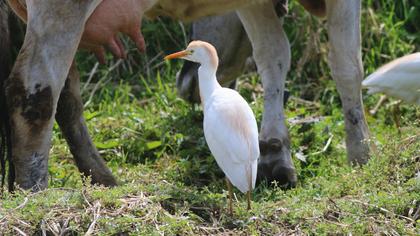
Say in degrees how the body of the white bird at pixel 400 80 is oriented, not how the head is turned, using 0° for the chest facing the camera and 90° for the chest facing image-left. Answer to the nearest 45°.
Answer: approximately 270°
